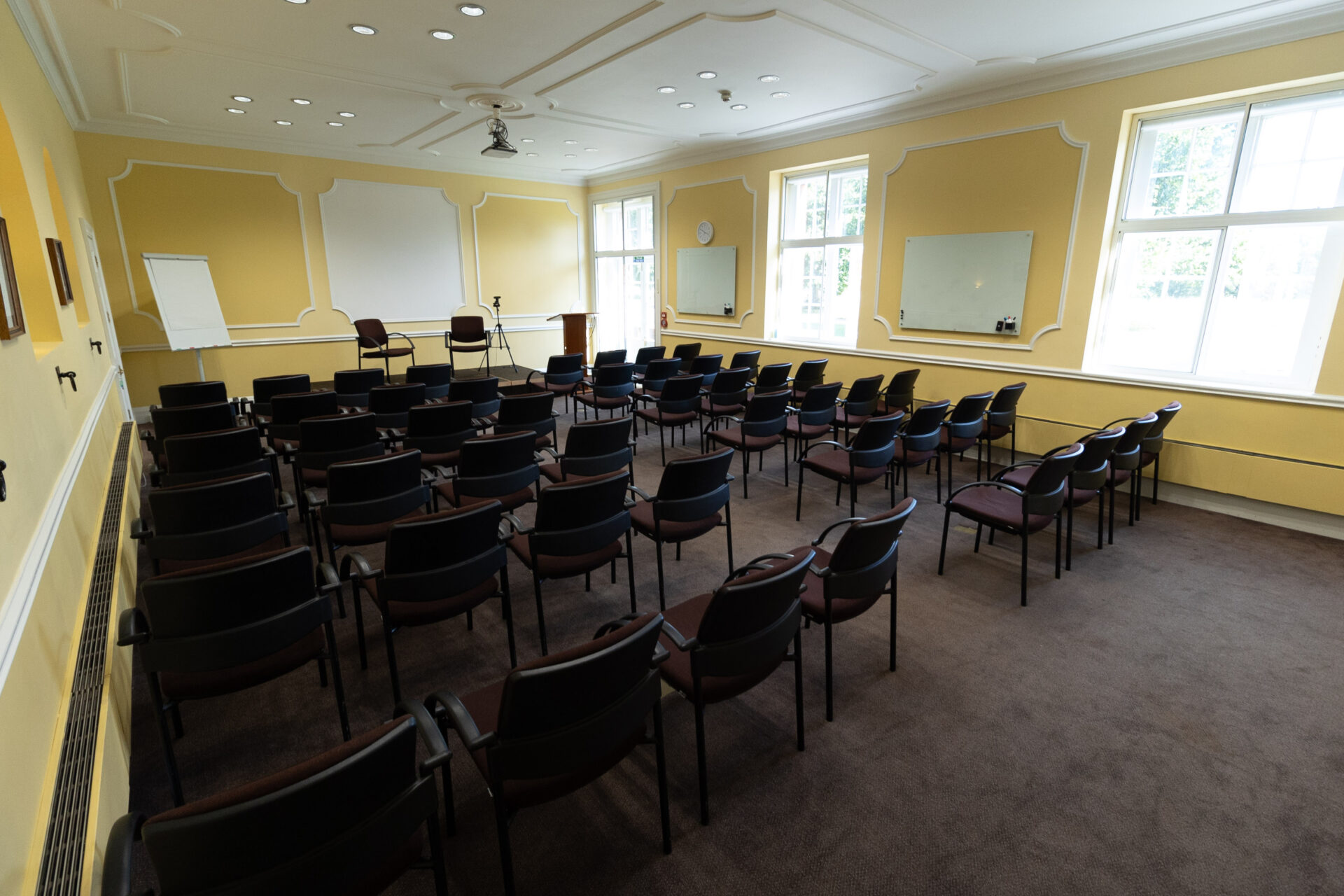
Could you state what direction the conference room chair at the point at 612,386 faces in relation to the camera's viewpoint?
facing away from the viewer and to the left of the viewer

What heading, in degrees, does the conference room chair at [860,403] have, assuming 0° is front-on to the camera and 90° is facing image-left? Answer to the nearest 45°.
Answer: approximately 135°

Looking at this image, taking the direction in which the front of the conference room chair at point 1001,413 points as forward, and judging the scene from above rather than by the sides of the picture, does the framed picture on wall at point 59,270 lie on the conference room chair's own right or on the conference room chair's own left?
on the conference room chair's own left

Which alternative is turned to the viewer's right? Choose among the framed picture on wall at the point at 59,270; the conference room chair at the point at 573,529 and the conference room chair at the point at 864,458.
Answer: the framed picture on wall

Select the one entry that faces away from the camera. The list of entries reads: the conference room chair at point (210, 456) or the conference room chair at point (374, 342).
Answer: the conference room chair at point (210, 456)

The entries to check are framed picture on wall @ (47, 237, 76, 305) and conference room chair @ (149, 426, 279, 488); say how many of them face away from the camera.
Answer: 1

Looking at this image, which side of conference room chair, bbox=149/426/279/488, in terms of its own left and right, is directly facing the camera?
back

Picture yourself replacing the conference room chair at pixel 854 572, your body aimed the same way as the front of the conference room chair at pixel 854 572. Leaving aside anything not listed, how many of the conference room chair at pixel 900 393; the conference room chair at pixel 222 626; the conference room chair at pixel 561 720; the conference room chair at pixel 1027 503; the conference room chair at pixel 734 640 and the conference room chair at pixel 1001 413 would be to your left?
3

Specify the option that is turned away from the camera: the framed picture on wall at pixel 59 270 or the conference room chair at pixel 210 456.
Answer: the conference room chair

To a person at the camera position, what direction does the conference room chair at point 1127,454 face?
facing away from the viewer and to the left of the viewer

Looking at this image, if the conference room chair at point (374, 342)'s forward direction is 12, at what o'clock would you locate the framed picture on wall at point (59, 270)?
The framed picture on wall is roughly at 2 o'clock from the conference room chair.

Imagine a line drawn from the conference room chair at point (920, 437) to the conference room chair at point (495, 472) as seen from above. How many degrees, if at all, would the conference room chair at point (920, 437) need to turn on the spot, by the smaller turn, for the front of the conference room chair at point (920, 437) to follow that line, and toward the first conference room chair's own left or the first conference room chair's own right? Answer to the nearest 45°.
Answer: approximately 90° to the first conference room chair's own left

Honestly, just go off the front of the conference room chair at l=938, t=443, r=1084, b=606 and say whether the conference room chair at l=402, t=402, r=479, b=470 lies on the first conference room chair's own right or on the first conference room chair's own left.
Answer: on the first conference room chair's own left

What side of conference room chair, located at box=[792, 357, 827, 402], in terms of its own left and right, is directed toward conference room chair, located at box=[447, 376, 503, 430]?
left

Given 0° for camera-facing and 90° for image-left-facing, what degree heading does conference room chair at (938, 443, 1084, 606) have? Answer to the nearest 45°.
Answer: approximately 135°

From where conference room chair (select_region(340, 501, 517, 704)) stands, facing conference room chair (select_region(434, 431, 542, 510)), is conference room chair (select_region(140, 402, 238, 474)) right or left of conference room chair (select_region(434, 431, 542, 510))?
left

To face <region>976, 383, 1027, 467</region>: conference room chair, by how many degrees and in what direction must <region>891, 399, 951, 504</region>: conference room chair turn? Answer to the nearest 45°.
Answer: approximately 90° to its right

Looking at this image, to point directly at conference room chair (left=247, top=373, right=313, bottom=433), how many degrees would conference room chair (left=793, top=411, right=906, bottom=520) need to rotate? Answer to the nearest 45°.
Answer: approximately 45° to its left
